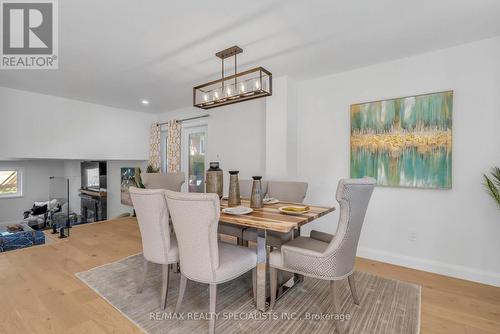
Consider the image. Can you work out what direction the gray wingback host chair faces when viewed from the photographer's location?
facing away from the viewer and to the left of the viewer

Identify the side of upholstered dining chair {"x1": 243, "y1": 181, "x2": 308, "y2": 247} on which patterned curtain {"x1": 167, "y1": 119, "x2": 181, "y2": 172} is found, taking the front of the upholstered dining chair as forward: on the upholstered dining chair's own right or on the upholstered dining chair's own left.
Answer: on the upholstered dining chair's own right

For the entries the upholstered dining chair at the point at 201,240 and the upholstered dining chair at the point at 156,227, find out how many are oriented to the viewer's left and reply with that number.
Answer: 0

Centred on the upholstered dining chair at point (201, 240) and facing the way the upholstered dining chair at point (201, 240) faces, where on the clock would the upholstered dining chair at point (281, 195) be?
the upholstered dining chair at point (281, 195) is roughly at 12 o'clock from the upholstered dining chair at point (201, 240).

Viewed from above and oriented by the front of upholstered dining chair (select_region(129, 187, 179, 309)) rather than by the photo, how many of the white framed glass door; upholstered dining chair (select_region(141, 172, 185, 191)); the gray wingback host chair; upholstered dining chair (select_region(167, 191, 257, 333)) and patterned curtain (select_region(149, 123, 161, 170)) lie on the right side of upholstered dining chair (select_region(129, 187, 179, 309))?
2

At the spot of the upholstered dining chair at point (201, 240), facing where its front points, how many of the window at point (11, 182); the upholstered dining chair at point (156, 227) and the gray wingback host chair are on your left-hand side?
2

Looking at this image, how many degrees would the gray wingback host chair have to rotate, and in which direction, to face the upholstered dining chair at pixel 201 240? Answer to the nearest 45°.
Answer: approximately 45° to its left

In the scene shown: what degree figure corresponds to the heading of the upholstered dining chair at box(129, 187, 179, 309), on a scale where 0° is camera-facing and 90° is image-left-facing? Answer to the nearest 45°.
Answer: approximately 225°

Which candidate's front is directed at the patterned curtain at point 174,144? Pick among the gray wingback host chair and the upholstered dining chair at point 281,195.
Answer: the gray wingback host chair

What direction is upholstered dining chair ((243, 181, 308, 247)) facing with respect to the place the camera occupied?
facing the viewer and to the left of the viewer

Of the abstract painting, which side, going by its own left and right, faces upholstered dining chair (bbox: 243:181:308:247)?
front

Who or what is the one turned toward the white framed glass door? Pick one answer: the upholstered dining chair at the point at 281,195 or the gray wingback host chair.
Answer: the gray wingback host chair

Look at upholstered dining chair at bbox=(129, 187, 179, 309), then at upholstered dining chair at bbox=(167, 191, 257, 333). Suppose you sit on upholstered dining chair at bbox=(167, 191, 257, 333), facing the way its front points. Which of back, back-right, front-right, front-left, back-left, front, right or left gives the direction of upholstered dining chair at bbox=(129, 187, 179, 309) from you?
left

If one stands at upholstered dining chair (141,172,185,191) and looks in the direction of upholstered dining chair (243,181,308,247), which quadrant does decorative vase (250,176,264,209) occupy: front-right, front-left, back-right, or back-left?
front-right

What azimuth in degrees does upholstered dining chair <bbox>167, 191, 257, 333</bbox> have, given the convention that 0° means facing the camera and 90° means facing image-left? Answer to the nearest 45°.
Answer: approximately 225°

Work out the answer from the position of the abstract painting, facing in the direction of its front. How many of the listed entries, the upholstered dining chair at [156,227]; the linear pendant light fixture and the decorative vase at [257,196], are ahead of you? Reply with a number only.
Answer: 3

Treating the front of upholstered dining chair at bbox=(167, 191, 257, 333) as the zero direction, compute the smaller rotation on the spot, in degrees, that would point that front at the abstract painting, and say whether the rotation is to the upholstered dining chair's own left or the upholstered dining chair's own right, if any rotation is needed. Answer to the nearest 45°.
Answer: approximately 45° to the upholstered dining chair's own right

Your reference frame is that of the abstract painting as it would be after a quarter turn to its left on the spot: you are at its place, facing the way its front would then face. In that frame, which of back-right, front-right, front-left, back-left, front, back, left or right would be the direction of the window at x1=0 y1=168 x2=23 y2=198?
back-right

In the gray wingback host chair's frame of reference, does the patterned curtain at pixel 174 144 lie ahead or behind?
ahead

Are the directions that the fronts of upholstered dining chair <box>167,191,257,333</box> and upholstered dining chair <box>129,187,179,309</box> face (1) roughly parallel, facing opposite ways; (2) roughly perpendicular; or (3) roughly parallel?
roughly parallel

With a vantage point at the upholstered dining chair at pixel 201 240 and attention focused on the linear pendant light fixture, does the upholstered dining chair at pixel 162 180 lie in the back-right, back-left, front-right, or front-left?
front-left
